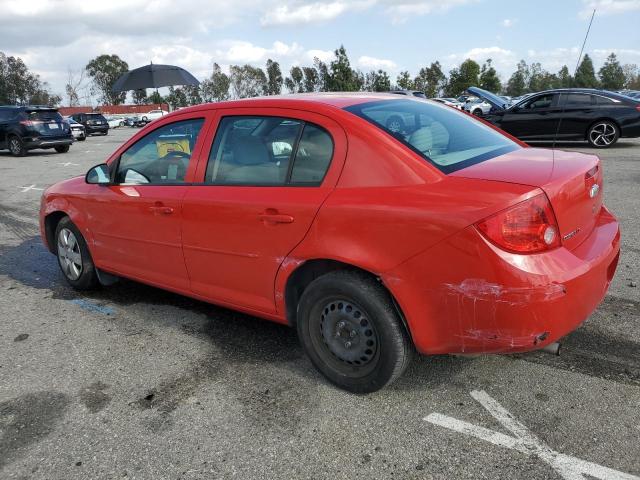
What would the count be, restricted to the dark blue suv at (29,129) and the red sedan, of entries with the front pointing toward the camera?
0

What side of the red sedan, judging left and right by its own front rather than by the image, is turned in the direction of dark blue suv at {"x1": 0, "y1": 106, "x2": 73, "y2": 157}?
front

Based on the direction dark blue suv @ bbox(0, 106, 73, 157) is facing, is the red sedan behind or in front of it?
behind

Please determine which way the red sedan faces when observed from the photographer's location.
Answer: facing away from the viewer and to the left of the viewer

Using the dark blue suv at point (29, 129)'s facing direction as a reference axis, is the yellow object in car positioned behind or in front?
behind

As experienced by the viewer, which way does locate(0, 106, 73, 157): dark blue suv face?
facing away from the viewer and to the left of the viewer

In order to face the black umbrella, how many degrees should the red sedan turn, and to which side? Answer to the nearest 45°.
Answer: approximately 45° to its right

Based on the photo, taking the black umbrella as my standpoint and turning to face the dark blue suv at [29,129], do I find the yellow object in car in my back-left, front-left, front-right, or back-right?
back-left

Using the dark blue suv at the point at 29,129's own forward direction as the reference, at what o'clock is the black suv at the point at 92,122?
the black suv at the point at 92,122 is roughly at 2 o'clock from the dark blue suv at the point at 29,129.

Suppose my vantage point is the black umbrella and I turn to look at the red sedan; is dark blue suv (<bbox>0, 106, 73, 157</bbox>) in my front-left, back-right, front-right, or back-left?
back-right

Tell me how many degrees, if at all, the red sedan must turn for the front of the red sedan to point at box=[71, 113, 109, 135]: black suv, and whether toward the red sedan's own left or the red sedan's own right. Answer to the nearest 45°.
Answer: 0° — it already faces it
